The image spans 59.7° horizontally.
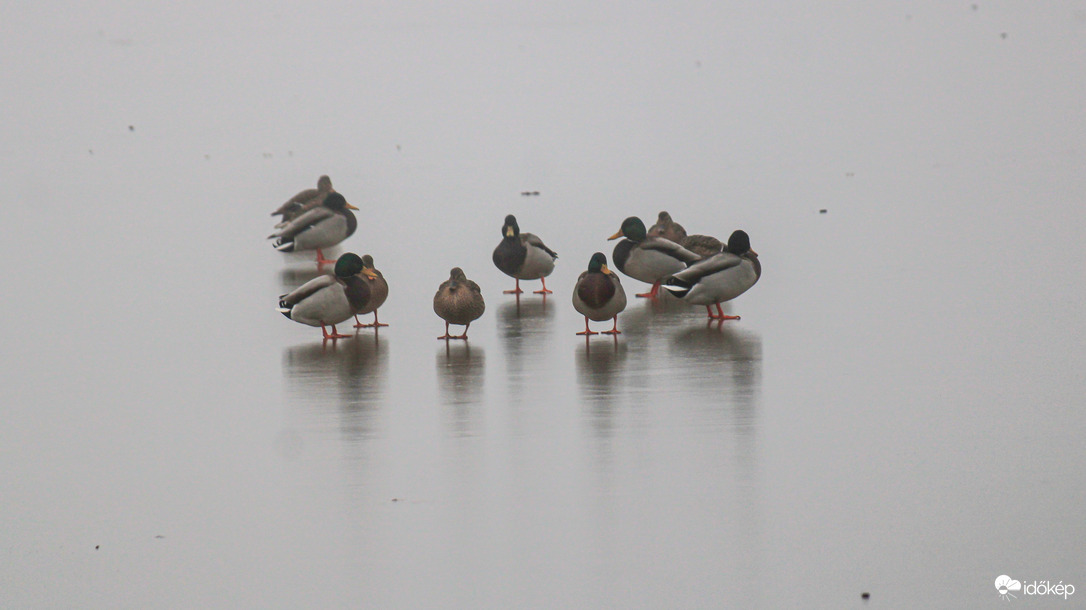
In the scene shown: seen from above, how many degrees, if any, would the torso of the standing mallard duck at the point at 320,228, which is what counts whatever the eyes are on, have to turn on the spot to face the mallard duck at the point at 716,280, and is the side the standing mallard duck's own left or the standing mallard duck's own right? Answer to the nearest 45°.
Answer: approximately 45° to the standing mallard duck's own right

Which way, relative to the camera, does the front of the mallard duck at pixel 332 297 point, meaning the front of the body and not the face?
to the viewer's right

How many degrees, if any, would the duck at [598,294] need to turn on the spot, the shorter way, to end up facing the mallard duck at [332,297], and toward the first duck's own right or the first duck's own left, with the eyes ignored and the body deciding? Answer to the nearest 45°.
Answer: approximately 90° to the first duck's own right

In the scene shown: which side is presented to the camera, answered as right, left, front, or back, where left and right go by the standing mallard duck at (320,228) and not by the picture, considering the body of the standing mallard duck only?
right

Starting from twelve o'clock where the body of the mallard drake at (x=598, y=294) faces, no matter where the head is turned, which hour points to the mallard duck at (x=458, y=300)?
The mallard duck is roughly at 3 o'clock from the mallard drake.

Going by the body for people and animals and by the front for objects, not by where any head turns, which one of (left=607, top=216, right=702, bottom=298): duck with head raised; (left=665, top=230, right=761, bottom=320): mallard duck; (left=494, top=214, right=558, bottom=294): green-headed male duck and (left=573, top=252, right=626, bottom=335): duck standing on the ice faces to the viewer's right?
the mallard duck

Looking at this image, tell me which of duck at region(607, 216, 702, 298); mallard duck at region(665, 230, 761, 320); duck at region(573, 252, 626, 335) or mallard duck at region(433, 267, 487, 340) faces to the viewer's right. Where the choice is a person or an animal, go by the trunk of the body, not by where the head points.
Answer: mallard duck at region(665, 230, 761, 320)

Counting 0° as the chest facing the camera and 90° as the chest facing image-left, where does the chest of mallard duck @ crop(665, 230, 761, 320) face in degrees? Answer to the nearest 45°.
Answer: approximately 270°

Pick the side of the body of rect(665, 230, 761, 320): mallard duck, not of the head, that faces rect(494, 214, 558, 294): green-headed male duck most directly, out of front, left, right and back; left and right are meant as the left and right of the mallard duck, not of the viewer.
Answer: back

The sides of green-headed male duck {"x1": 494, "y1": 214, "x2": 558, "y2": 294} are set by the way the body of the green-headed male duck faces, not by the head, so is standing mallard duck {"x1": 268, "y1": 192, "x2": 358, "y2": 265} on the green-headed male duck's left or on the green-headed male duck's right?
on the green-headed male duck's right

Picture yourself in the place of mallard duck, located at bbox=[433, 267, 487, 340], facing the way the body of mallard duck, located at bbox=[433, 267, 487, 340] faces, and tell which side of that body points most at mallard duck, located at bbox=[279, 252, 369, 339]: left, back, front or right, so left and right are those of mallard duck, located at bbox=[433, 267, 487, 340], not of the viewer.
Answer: right

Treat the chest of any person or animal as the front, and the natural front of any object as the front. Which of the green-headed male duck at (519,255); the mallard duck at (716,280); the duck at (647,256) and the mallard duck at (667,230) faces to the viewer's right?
the mallard duck at (716,280)
